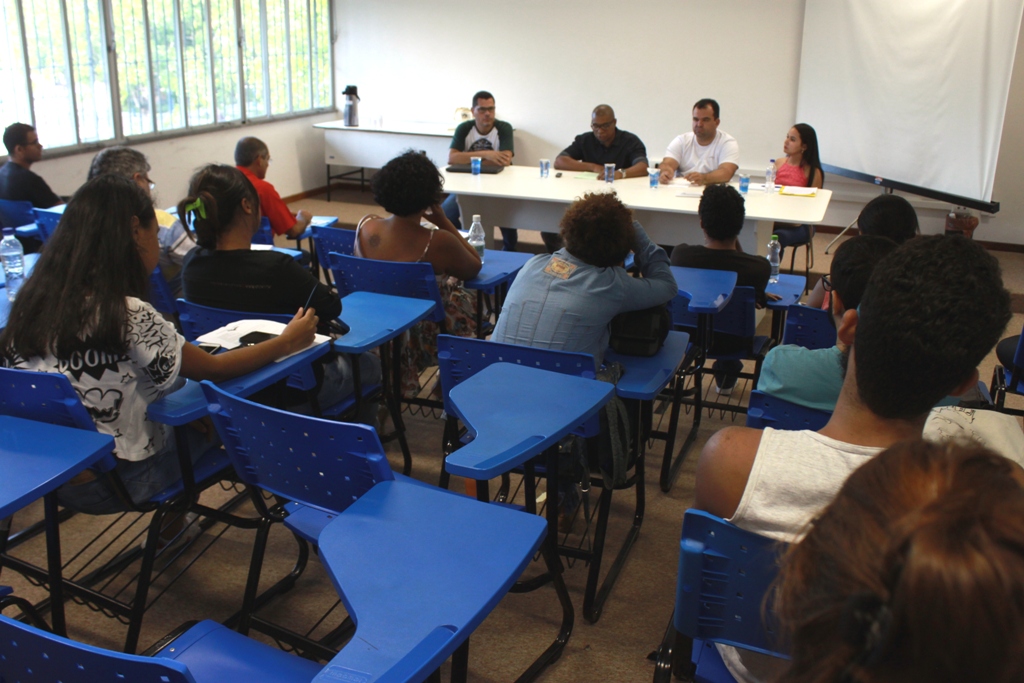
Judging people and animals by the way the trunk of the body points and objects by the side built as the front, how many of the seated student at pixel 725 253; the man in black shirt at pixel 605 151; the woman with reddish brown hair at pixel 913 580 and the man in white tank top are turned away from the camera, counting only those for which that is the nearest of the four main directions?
3

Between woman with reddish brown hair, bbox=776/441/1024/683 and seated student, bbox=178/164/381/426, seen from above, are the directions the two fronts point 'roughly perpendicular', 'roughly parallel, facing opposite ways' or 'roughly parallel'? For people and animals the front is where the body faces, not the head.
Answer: roughly parallel

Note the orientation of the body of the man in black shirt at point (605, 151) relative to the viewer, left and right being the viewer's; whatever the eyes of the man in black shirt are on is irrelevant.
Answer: facing the viewer

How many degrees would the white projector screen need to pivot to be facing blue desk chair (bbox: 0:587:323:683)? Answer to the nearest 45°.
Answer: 0° — it already faces it

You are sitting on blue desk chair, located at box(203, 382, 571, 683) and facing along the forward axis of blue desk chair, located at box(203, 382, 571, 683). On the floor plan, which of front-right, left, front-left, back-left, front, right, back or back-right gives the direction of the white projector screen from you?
front

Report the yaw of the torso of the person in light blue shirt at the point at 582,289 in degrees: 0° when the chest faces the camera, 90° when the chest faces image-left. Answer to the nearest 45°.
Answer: approximately 225°

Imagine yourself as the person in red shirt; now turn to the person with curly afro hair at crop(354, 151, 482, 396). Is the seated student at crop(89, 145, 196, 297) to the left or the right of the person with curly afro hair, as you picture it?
right

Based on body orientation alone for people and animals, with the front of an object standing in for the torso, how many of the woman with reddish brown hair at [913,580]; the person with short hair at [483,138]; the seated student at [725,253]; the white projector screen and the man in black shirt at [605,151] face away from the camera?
2

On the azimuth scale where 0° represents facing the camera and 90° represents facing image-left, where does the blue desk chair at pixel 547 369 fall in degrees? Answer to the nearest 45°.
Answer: approximately 225°

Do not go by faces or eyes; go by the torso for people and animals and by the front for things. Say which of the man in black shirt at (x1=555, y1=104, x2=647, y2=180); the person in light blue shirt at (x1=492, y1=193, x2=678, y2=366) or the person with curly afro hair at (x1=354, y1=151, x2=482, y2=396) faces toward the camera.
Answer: the man in black shirt

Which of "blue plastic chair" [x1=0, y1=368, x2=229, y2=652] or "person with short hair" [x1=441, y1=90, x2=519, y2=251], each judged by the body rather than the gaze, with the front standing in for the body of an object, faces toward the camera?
the person with short hair

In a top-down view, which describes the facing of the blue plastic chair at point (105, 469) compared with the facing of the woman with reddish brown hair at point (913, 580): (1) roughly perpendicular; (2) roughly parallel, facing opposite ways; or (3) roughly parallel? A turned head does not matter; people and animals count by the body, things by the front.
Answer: roughly parallel

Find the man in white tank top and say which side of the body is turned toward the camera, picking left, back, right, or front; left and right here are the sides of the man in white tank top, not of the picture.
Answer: back

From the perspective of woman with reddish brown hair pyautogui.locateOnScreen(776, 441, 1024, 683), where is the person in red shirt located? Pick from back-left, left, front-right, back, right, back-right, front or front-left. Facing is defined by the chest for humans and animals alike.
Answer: front-left

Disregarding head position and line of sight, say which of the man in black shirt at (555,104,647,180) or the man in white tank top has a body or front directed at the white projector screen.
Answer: the man in white tank top

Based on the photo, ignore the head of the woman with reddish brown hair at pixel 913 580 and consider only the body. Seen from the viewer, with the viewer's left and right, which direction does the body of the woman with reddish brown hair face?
facing away from the viewer

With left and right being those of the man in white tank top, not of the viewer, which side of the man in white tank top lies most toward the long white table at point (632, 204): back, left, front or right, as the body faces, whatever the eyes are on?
front
